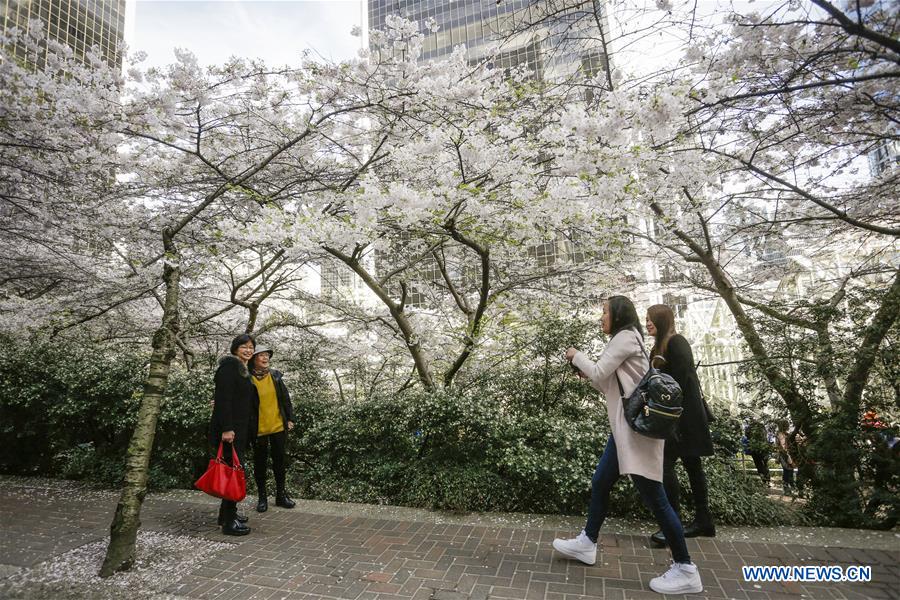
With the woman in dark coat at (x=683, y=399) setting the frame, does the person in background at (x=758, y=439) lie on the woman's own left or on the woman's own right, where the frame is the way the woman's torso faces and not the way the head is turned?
on the woman's own right

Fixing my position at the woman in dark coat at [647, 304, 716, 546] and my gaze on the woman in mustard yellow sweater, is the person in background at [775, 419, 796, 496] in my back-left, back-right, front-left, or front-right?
back-right

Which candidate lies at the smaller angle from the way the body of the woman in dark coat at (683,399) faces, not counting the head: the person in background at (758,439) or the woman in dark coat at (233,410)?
the woman in dark coat

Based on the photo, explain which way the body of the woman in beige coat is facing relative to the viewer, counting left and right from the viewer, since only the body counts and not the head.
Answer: facing to the left of the viewer

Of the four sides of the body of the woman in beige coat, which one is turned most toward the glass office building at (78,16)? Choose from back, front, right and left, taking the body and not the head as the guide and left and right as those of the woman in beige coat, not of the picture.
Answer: front

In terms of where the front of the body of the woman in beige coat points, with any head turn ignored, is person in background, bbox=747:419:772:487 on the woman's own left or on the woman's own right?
on the woman's own right

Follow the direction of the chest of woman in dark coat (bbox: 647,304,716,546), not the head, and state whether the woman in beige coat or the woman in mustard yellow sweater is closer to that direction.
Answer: the woman in mustard yellow sweater

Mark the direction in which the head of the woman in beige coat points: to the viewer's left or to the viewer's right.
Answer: to the viewer's left

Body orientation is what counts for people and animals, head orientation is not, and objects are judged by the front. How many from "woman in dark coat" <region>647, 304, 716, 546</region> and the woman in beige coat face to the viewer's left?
2

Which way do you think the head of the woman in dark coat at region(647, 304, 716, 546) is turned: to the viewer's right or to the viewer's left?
to the viewer's left

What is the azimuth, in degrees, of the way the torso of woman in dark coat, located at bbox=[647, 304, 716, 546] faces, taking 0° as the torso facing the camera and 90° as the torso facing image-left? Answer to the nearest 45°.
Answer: approximately 90°

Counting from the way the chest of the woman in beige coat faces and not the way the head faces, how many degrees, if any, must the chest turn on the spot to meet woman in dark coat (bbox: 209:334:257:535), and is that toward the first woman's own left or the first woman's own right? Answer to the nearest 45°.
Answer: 0° — they already face them
